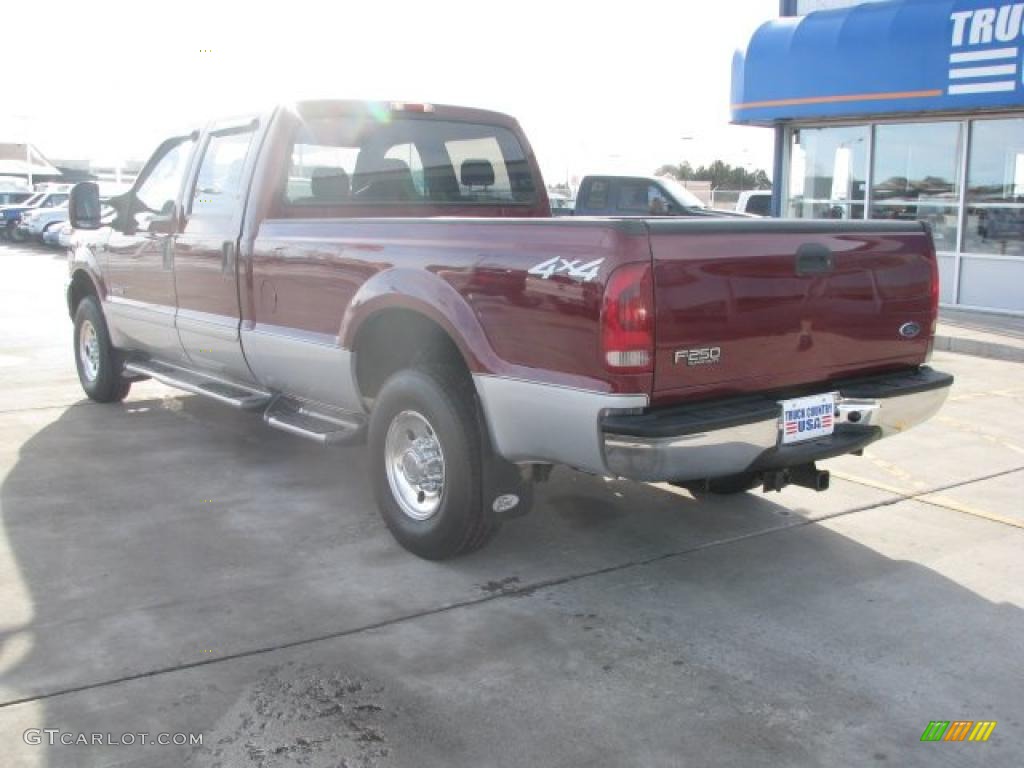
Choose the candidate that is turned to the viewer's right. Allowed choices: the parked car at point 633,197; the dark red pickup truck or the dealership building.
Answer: the parked car

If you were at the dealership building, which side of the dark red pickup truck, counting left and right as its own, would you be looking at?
right

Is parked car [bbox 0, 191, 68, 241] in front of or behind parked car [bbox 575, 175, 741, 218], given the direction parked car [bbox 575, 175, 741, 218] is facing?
behind

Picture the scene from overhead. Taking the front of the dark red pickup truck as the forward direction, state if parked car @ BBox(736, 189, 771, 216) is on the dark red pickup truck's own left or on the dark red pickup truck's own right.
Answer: on the dark red pickup truck's own right

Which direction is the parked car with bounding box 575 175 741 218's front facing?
to the viewer's right

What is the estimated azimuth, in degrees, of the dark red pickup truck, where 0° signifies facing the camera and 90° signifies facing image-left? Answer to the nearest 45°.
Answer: approximately 135°

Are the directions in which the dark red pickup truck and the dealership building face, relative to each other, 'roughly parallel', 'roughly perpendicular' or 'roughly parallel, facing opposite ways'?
roughly perpendicular

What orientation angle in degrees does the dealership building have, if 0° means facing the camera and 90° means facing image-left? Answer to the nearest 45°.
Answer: approximately 45°

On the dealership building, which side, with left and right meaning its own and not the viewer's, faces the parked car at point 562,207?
right
